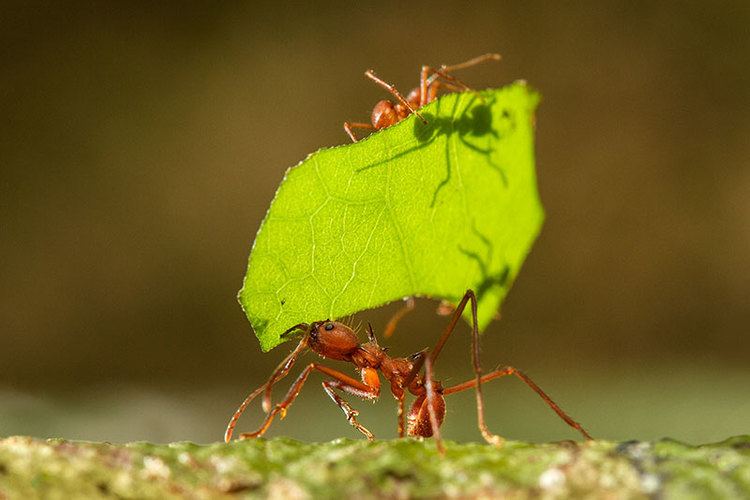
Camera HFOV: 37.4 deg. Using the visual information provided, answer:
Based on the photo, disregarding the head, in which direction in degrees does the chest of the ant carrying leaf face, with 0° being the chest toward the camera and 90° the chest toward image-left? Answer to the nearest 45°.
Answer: approximately 90°
